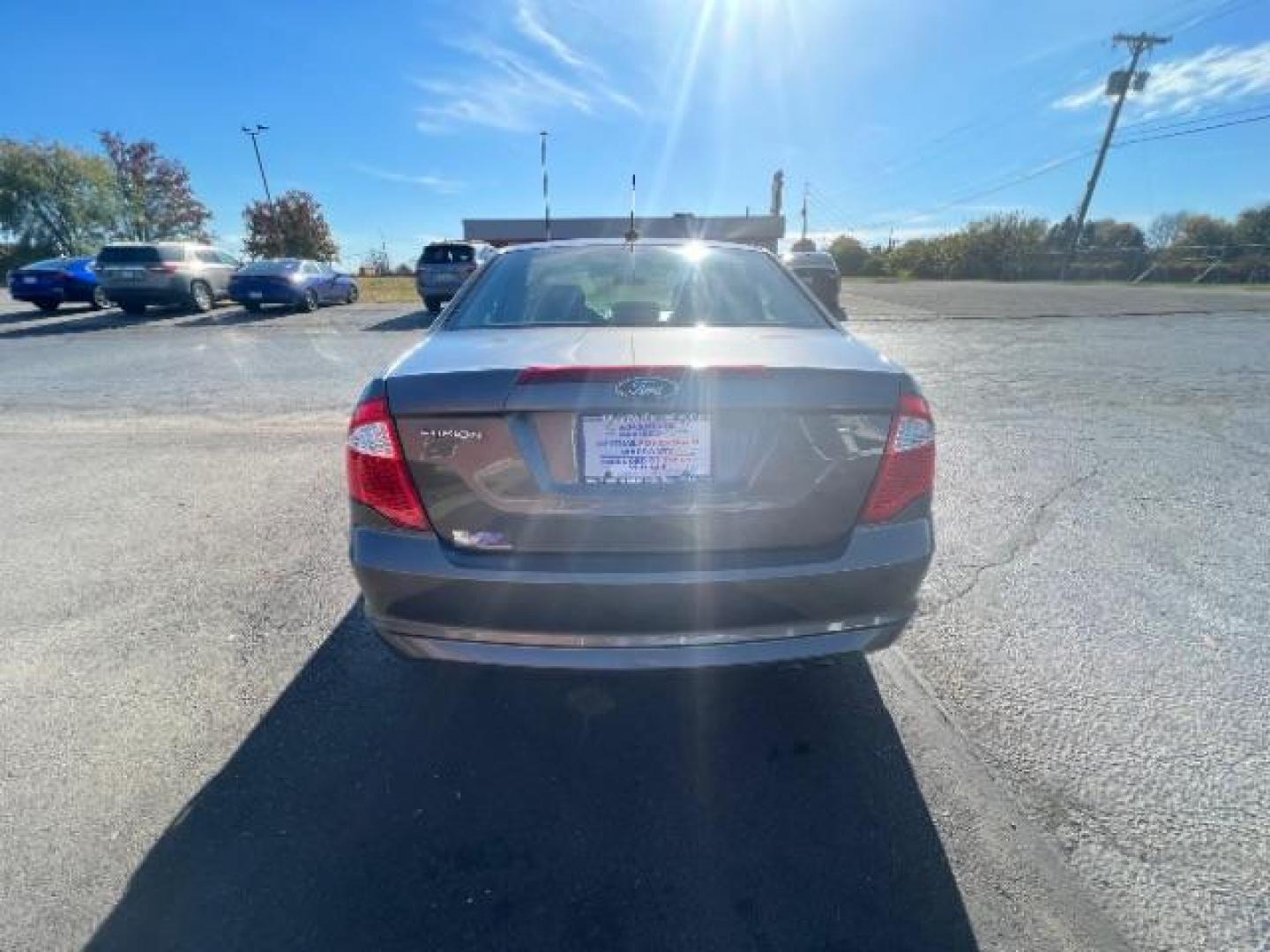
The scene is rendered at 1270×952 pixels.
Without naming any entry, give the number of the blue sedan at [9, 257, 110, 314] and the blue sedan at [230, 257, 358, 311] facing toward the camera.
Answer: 0

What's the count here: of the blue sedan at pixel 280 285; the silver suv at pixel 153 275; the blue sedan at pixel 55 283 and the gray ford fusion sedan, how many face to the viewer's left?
0

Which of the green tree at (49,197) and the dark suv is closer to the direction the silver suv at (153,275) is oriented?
the green tree

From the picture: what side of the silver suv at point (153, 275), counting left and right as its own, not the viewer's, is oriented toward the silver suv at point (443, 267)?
right

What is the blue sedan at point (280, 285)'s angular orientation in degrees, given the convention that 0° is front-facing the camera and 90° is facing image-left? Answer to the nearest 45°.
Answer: approximately 225°

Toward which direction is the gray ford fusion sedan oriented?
away from the camera

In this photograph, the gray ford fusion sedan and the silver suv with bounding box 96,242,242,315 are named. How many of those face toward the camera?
0

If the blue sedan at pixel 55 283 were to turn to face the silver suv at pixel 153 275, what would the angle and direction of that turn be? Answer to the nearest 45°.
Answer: approximately 90° to its right

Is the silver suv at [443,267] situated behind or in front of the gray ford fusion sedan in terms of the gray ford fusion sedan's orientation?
in front

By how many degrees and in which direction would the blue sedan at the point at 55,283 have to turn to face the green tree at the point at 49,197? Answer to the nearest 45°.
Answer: approximately 45° to its left

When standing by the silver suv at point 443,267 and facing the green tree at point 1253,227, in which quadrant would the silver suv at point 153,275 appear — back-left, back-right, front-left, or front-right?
back-left

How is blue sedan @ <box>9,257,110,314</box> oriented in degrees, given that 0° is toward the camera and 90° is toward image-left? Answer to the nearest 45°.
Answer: approximately 225°

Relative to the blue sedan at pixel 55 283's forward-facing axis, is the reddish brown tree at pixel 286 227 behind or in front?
in front

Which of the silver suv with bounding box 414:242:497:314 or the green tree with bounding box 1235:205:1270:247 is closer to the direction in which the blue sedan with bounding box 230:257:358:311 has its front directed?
the green tree

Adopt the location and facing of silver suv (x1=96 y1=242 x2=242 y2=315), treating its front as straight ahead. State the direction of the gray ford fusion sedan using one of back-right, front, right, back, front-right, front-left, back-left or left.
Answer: back-right

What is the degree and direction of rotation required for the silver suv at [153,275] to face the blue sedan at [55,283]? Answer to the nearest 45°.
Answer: approximately 90° to its left
